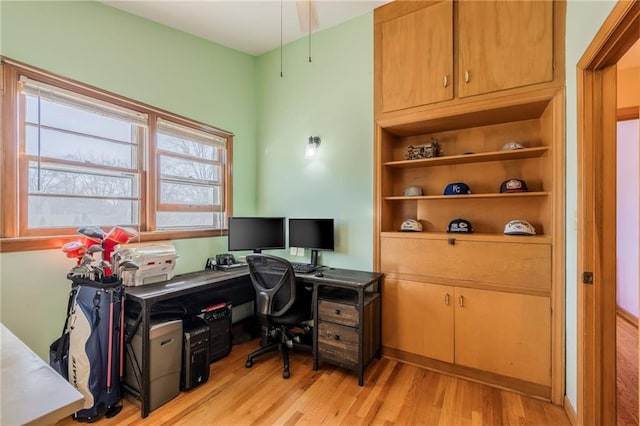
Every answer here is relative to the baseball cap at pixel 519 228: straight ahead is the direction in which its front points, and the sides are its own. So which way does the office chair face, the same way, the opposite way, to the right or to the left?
the opposite way

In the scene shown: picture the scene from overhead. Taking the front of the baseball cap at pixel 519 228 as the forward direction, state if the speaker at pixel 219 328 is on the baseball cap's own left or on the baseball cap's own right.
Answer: on the baseball cap's own right

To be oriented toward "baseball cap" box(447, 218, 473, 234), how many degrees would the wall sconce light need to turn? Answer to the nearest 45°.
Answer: approximately 90° to its left

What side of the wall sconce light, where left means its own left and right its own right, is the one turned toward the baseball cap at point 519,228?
left
